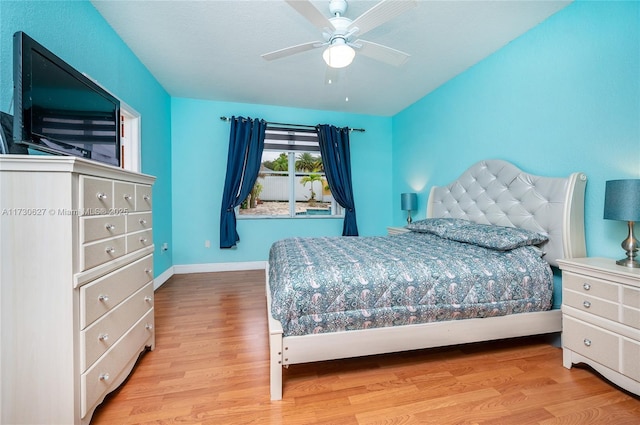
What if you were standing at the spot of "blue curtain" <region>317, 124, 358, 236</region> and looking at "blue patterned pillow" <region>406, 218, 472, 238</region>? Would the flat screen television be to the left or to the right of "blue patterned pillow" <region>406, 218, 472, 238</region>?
right

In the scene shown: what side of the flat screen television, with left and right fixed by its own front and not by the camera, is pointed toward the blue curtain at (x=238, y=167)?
left

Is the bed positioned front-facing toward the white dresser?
yes

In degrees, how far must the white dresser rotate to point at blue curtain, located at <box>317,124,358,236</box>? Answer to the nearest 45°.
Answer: approximately 90° to its left

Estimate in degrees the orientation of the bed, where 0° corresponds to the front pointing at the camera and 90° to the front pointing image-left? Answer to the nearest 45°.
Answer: approximately 45°

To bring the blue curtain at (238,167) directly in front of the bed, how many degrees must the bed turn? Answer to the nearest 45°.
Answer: approximately 90° to its right

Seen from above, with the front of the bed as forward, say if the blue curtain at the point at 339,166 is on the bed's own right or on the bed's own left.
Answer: on the bed's own right

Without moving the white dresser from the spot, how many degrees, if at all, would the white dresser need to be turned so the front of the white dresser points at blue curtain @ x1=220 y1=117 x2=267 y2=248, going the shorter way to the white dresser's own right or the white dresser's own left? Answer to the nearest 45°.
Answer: approximately 90° to the white dresser's own left

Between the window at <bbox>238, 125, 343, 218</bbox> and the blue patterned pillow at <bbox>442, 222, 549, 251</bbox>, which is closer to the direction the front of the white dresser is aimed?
the blue patterned pillow
